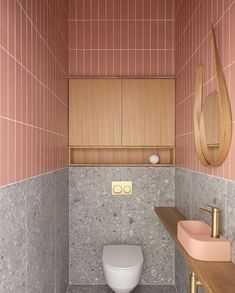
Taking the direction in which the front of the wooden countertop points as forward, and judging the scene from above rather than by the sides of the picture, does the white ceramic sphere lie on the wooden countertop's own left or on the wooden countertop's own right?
on the wooden countertop's own right

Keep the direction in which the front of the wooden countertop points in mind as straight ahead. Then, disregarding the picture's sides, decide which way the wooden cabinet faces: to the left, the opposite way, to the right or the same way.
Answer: to the left

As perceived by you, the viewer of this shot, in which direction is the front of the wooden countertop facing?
facing to the left of the viewer

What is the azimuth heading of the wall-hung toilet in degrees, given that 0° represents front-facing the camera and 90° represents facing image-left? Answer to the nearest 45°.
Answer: approximately 0°

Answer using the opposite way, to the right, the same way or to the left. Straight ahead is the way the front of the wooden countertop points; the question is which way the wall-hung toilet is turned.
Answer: to the left

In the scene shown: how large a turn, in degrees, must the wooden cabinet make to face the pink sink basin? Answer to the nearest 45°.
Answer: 0° — it already faces it

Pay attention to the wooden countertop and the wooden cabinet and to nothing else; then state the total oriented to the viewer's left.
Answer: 1

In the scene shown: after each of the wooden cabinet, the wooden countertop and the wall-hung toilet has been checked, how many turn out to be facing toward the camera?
2
